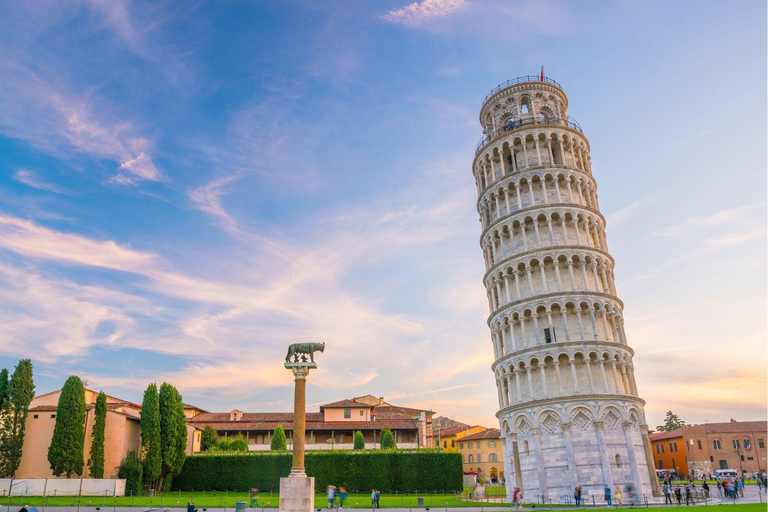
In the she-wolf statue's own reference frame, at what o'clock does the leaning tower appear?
The leaning tower is roughly at 11 o'clock from the she-wolf statue.

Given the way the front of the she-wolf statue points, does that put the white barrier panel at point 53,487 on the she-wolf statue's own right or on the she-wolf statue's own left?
on the she-wolf statue's own left

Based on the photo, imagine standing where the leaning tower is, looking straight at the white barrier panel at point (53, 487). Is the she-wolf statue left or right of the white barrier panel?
left

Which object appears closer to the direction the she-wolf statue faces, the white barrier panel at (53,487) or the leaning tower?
the leaning tower

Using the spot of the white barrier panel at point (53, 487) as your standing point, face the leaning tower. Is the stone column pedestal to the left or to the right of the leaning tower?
right

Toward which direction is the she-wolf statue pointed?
to the viewer's right
